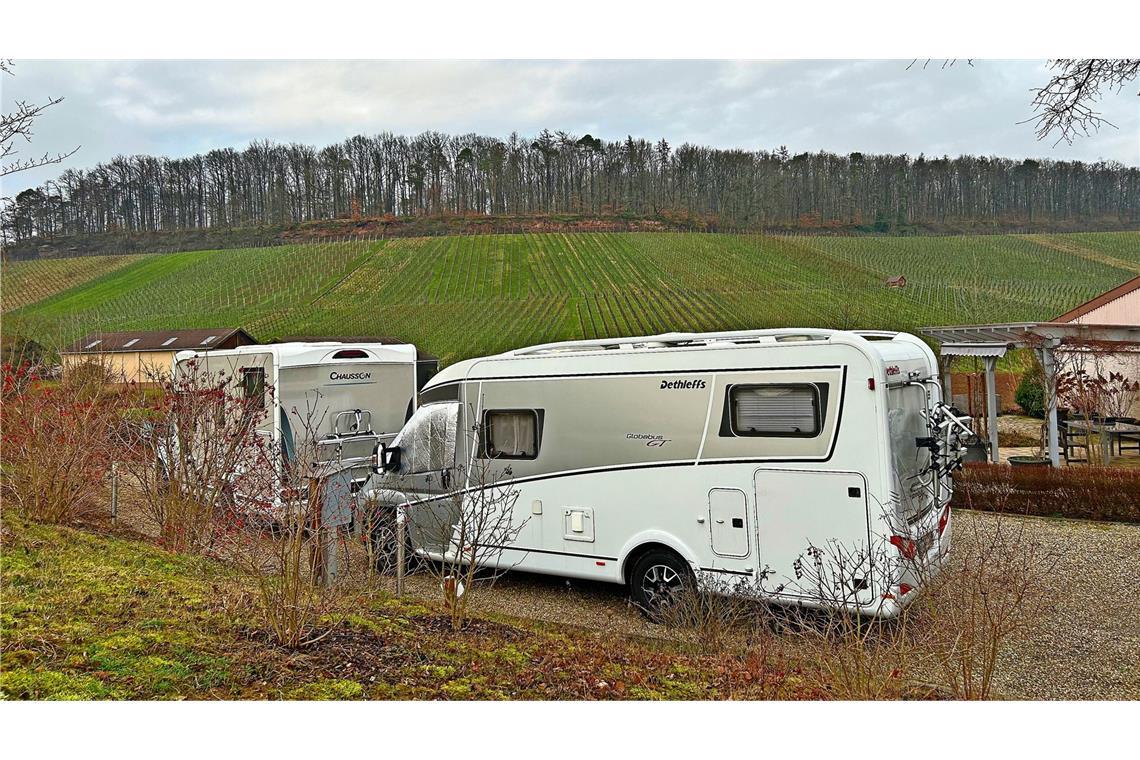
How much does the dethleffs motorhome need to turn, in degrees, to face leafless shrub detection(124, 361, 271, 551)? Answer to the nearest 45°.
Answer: approximately 45° to its left

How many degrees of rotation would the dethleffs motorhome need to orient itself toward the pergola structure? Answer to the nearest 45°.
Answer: approximately 90° to its right

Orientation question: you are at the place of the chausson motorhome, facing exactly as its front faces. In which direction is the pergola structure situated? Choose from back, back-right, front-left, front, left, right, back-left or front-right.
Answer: back-right

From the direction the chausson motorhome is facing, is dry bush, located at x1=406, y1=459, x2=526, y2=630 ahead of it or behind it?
behind

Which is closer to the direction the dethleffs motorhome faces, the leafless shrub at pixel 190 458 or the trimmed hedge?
the leafless shrub

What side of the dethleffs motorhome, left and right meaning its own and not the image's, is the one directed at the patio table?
right

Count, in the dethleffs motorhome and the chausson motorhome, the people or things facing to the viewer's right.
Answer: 0

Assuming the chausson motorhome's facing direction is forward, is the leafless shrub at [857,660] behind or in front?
behind

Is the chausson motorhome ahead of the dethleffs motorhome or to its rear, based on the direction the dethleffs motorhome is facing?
ahead

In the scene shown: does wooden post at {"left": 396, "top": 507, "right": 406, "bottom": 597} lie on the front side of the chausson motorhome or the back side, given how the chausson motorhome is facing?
on the back side

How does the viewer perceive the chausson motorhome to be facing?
facing away from the viewer and to the left of the viewer

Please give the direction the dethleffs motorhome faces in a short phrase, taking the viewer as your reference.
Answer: facing away from the viewer and to the left of the viewer
